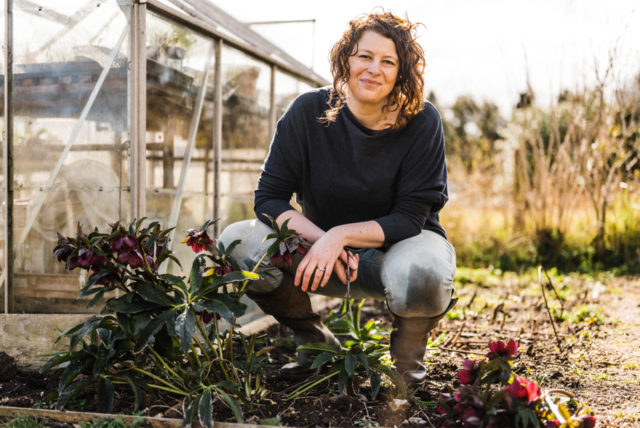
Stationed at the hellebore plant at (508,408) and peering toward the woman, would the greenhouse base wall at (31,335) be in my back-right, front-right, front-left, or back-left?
front-left

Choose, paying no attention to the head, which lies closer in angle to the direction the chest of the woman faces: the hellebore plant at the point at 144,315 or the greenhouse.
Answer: the hellebore plant

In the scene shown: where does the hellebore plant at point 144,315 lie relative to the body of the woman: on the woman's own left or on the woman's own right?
on the woman's own right

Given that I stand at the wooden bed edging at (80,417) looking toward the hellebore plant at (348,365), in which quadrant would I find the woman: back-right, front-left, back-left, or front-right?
front-left

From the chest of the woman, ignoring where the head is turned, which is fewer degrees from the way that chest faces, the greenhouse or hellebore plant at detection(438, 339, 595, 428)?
the hellebore plant

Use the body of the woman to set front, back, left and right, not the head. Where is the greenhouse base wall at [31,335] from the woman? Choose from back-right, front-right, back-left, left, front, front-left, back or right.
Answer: right

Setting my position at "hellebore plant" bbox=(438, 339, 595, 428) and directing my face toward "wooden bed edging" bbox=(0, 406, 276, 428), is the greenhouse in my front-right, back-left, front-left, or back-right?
front-right

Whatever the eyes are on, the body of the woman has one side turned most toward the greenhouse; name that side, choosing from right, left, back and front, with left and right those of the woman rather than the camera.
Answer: right

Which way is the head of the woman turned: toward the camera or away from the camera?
toward the camera

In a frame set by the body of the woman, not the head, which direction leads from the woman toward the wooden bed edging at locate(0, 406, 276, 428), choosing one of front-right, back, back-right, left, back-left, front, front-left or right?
front-right

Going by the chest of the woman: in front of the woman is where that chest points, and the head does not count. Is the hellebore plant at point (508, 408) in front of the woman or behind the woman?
in front

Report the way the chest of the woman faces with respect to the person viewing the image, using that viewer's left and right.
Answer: facing the viewer
